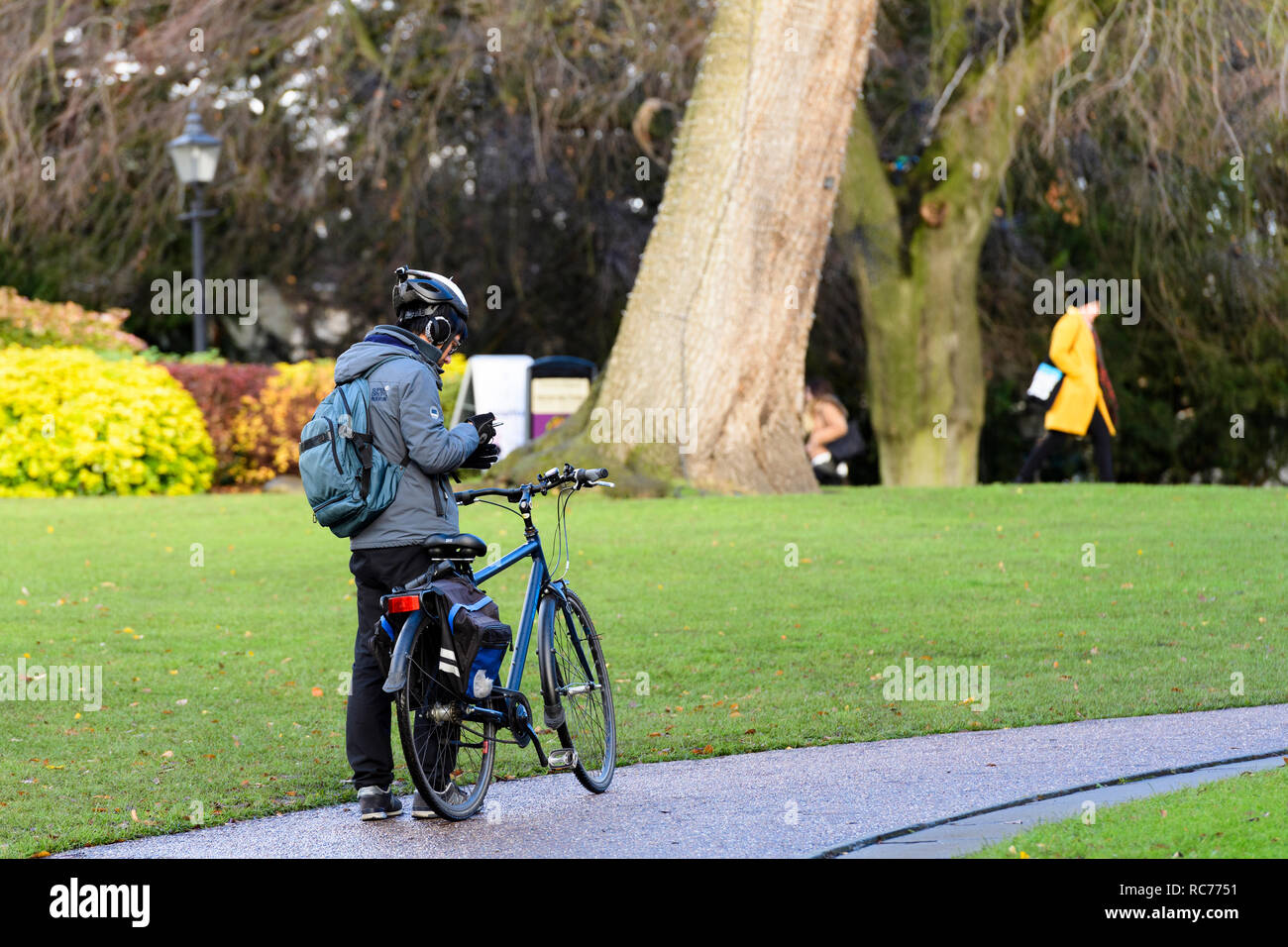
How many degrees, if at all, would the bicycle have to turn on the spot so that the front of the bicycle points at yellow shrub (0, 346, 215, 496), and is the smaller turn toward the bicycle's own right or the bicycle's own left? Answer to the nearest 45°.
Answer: approximately 45° to the bicycle's own left

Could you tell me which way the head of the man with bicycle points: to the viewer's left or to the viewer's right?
to the viewer's right

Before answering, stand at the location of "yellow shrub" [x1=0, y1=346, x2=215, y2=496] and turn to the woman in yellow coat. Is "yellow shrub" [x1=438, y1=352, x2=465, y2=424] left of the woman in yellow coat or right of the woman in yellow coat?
left

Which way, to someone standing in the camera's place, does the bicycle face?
facing away from the viewer and to the right of the viewer

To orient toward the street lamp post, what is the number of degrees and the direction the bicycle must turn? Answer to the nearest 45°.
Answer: approximately 45° to its left
